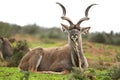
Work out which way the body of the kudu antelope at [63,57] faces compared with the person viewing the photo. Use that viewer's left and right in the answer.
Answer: facing the viewer and to the right of the viewer

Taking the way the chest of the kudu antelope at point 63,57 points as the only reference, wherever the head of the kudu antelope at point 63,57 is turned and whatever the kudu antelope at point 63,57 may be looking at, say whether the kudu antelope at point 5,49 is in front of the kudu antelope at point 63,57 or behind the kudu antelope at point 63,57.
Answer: behind

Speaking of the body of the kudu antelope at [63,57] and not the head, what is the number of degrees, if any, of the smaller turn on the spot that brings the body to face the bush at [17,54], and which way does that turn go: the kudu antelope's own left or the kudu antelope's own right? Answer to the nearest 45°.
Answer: approximately 180°
